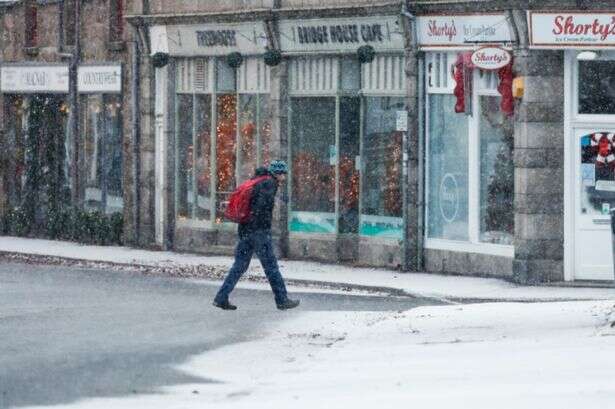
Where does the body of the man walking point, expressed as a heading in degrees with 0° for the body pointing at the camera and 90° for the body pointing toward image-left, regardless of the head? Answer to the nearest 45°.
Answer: approximately 270°

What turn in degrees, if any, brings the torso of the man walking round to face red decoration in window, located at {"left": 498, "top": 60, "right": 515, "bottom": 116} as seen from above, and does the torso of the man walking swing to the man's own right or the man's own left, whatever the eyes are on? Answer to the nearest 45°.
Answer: approximately 45° to the man's own left
